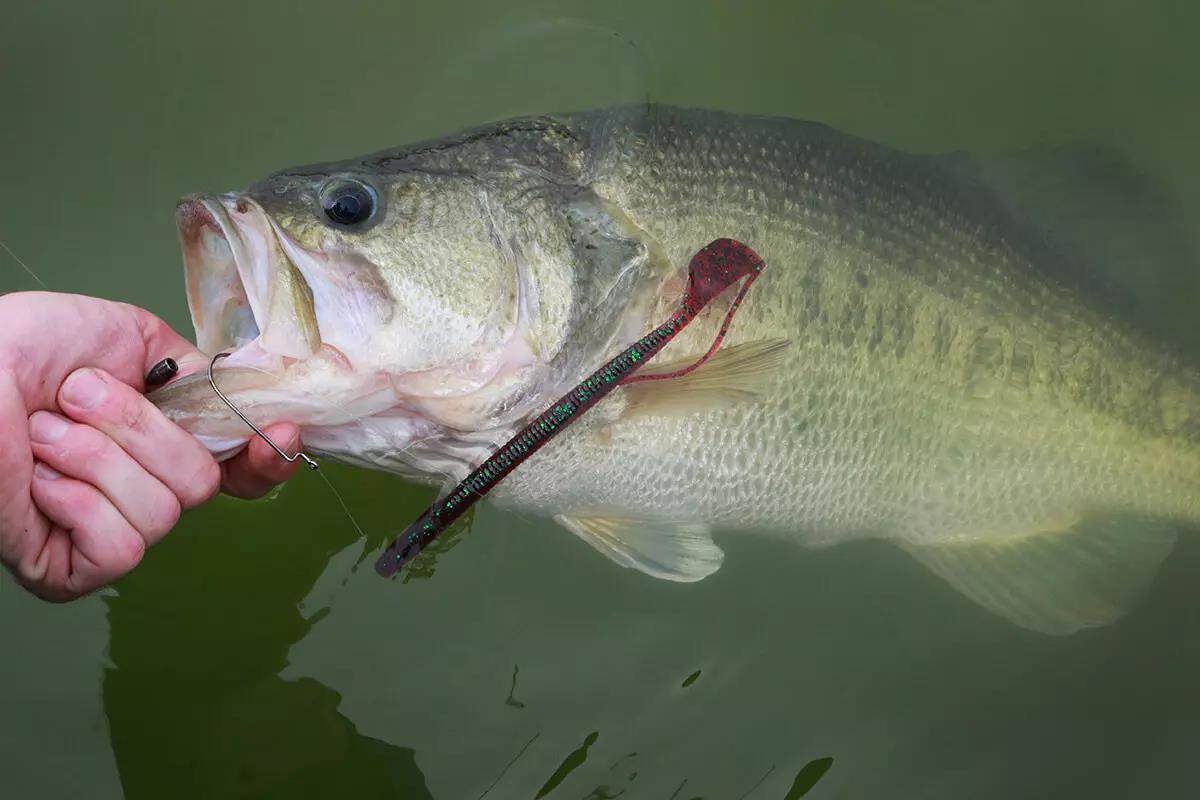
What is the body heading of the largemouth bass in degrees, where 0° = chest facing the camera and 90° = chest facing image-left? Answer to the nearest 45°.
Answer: approximately 90°
